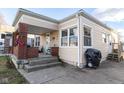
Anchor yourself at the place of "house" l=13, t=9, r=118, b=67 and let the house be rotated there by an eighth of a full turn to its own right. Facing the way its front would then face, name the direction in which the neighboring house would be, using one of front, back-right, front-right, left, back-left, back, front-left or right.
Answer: front-right
